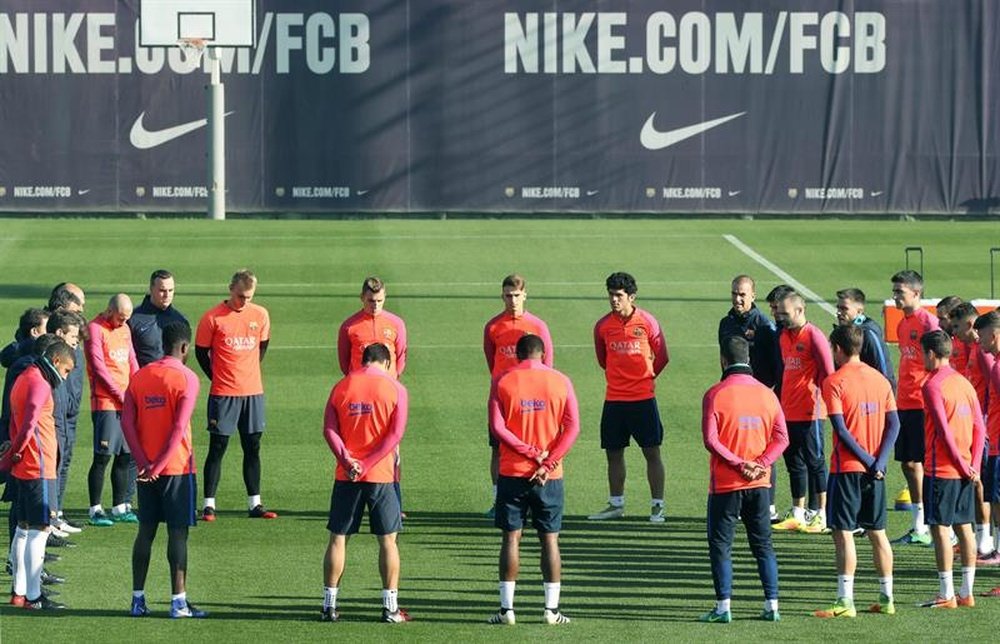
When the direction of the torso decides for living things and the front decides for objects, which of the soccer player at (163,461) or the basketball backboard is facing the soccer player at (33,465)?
the basketball backboard

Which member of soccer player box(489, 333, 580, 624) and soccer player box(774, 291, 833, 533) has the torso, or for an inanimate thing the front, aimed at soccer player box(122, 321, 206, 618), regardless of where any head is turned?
soccer player box(774, 291, 833, 533)

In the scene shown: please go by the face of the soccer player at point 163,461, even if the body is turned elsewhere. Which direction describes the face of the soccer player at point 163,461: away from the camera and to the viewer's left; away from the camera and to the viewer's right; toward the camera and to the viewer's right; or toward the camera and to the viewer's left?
away from the camera and to the viewer's right

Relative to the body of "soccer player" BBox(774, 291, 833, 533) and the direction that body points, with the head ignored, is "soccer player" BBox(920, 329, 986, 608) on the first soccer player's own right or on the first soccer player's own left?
on the first soccer player's own left

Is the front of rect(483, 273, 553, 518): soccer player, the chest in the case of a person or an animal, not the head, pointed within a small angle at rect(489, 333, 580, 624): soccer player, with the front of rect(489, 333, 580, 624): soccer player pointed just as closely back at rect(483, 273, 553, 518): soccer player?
yes

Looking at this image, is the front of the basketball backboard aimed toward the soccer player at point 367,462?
yes

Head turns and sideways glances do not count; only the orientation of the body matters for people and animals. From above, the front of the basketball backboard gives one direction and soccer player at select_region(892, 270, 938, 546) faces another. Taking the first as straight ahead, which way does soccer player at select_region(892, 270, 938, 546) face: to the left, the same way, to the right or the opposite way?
to the right

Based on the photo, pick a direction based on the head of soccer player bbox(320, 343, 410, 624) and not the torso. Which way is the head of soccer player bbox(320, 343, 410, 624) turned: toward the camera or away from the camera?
away from the camera

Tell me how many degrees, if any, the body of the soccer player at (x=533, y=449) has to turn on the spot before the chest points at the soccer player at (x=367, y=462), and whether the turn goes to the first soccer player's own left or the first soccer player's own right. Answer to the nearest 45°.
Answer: approximately 90° to the first soccer player's own left

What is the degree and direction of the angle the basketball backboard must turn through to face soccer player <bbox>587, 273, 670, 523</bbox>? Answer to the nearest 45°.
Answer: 0° — it already faces them
